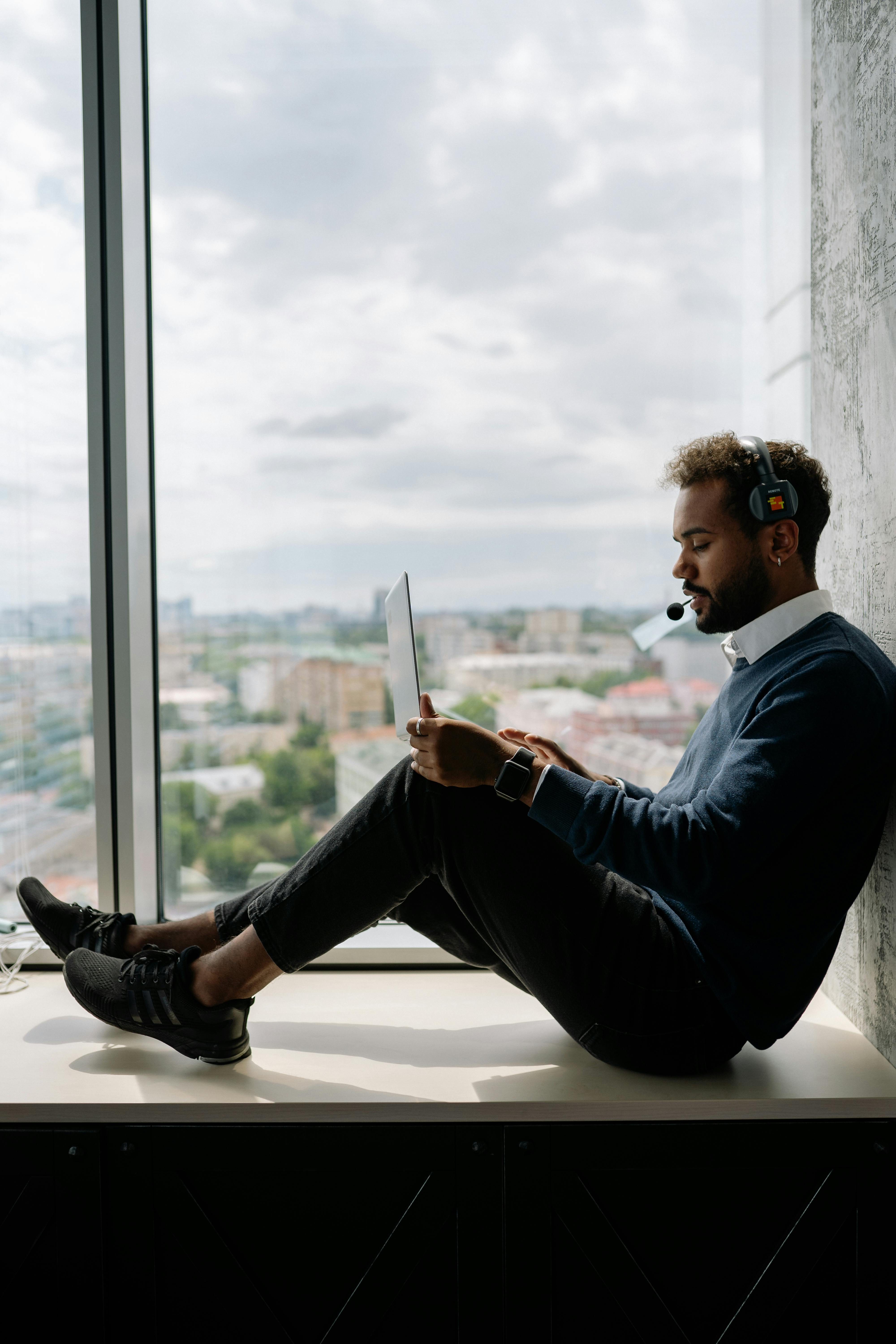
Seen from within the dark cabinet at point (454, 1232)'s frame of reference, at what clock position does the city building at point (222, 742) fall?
The city building is roughly at 5 o'clock from the dark cabinet.

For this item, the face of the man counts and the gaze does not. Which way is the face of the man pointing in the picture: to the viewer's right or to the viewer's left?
to the viewer's left

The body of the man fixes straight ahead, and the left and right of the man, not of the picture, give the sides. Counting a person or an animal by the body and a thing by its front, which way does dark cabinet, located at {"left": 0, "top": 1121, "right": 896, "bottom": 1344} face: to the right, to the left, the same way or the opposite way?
to the left

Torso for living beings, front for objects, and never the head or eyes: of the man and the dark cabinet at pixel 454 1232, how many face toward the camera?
1

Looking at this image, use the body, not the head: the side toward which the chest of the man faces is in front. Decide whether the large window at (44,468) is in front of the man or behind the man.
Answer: in front

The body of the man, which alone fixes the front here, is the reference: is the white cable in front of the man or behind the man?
in front

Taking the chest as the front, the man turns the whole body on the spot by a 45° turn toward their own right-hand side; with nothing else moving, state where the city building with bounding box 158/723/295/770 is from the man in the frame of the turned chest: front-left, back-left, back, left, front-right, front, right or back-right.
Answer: front

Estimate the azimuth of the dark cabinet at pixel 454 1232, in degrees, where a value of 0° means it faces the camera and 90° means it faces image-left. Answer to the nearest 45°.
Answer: approximately 0°

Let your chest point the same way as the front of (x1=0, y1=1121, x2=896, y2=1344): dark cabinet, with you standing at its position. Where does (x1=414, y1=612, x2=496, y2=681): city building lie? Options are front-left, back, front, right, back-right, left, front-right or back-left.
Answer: back

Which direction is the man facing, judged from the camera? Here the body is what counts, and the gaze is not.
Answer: to the viewer's left

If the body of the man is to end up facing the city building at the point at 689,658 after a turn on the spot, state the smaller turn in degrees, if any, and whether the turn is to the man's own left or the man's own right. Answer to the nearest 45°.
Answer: approximately 90° to the man's own right
